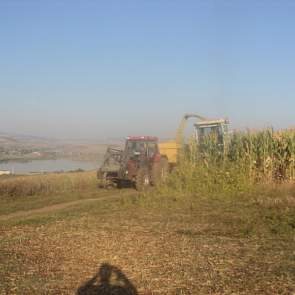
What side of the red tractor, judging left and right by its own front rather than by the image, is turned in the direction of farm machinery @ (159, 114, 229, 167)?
back

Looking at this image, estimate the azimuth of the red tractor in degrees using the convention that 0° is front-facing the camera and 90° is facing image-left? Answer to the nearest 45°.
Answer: approximately 45°
